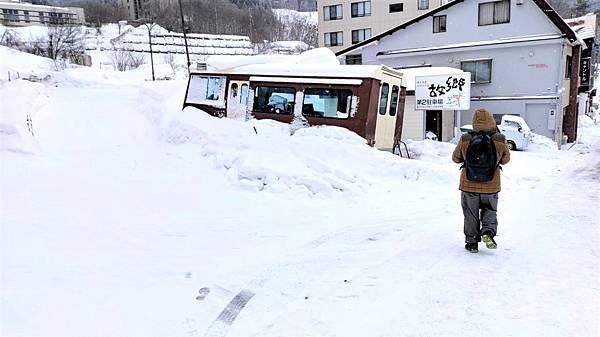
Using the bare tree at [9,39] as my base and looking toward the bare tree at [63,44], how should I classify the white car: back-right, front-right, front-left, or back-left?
front-right

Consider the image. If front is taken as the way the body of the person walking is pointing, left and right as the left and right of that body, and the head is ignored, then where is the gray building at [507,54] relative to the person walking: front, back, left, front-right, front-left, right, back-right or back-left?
front

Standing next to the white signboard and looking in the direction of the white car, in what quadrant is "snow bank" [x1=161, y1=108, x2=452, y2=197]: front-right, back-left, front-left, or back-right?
back-right

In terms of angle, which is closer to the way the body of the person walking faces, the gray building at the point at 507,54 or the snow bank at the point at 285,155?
the gray building

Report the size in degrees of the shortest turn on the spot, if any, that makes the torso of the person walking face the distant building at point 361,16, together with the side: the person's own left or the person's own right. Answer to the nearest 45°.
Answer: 0° — they already face it

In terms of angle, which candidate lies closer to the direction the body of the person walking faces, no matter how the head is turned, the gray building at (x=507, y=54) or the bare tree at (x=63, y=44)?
the gray building

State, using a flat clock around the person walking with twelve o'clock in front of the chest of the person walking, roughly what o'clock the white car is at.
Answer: The white car is roughly at 12 o'clock from the person walking.

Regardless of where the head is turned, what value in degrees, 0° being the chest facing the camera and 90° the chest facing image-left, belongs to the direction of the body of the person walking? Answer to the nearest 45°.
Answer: approximately 180°

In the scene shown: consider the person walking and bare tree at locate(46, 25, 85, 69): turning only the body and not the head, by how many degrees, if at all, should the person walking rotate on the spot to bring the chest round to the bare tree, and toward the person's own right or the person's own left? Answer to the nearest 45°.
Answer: approximately 45° to the person's own left

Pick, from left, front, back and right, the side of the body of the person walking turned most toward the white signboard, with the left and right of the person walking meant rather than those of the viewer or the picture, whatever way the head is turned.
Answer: front

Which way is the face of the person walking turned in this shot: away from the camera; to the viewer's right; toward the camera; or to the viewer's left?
away from the camera
